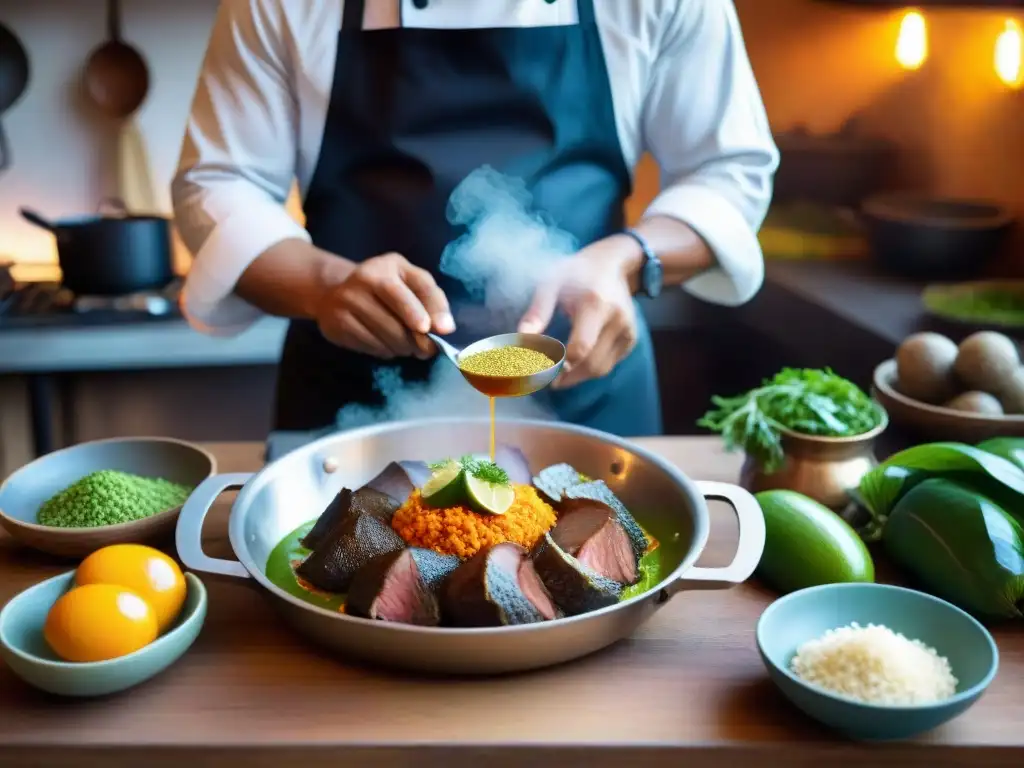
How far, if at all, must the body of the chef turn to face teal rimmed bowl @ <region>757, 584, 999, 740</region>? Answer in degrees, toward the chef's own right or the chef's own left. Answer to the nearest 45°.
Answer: approximately 45° to the chef's own left

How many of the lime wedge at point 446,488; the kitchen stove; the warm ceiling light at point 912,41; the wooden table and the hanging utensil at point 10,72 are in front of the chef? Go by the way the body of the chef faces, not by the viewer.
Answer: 2

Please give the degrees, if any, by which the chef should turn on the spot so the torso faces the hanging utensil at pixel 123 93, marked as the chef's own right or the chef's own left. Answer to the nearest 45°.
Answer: approximately 135° to the chef's own right

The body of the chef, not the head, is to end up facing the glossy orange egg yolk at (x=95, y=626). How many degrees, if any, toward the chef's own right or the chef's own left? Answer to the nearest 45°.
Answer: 0° — they already face it

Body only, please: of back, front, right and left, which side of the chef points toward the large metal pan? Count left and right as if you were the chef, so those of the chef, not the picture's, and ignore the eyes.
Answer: front

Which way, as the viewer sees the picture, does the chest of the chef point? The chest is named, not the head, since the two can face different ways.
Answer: toward the camera

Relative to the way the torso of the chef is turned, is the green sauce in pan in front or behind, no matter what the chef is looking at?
in front

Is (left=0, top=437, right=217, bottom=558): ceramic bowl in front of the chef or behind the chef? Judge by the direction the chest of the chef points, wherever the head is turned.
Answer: in front

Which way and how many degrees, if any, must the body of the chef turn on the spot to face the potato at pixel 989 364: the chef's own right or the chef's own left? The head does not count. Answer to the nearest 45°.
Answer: approximately 45° to the chef's own left

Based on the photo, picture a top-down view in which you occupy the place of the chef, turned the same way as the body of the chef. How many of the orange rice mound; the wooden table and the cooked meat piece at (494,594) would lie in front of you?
3

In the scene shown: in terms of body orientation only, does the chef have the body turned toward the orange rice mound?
yes

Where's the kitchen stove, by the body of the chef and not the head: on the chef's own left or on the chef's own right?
on the chef's own right

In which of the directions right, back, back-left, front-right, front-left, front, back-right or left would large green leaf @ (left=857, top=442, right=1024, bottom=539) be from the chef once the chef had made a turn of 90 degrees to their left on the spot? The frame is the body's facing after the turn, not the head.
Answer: front-right

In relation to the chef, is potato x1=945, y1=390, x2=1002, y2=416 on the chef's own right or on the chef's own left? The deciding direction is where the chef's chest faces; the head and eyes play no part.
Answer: on the chef's own left

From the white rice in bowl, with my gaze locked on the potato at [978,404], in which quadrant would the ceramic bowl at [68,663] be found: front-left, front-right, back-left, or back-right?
back-left

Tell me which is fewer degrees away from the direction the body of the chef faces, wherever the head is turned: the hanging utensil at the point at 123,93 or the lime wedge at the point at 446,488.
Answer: the lime wedge

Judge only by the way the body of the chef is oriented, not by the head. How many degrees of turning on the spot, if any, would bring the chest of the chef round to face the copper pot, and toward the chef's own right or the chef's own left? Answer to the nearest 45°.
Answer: approximately 45° to the chef's own left
